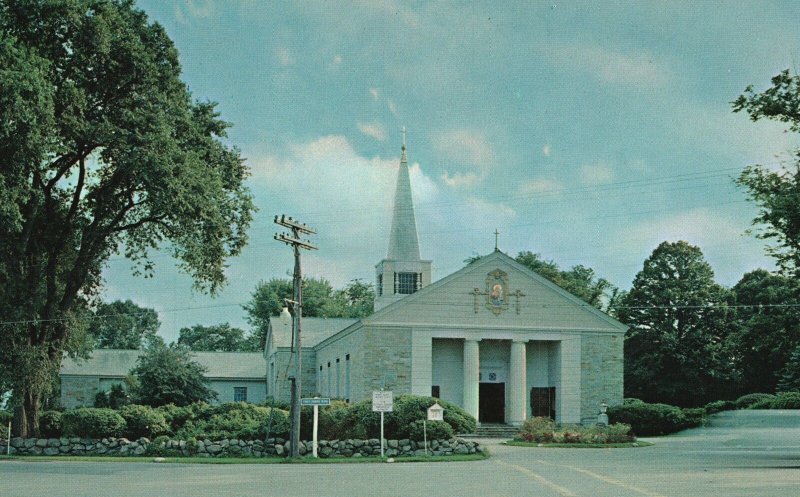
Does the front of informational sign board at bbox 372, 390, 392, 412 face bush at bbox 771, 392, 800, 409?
no

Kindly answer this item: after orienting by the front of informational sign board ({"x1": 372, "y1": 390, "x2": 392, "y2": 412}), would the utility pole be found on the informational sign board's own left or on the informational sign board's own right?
on the informational sign board's own right

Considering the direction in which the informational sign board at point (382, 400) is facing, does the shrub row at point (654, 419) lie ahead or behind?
behind

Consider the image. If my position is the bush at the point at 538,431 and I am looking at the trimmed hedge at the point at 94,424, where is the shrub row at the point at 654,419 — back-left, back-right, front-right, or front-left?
back-right

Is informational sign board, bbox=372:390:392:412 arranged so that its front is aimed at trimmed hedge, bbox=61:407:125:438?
no

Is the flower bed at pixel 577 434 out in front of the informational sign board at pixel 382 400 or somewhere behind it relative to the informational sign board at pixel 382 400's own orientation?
behind

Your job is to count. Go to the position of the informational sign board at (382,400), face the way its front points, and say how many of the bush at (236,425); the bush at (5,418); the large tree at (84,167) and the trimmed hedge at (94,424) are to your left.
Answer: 0

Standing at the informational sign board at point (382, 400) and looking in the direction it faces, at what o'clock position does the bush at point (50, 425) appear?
The bush is roughly at 4 o'clock from the informational sign board.

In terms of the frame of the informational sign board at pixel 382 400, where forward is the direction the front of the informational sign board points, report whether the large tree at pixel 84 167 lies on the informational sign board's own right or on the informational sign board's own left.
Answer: on the informational sign board's own right

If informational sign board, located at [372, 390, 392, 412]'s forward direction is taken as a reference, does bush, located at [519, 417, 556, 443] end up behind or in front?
behind

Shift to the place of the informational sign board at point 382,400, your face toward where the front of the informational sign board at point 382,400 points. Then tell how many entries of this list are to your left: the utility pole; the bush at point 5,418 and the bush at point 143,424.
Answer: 0

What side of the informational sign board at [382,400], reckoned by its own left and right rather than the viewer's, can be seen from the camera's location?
front

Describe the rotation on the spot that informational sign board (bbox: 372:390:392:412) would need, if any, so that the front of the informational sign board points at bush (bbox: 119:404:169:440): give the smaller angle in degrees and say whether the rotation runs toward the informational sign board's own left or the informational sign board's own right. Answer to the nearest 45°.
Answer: approximately 135° to the informational sign board's own right

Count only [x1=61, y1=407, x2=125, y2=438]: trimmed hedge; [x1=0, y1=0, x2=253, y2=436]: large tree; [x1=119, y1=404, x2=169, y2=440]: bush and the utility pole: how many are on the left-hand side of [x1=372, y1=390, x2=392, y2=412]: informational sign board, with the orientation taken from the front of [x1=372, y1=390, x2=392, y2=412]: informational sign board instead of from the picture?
0
